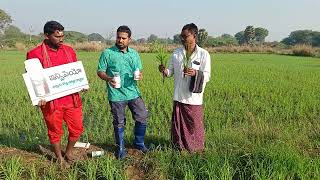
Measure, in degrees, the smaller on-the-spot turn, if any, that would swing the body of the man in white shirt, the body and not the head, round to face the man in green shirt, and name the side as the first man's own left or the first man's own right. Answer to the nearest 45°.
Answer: approximately 45° to the first man's own right

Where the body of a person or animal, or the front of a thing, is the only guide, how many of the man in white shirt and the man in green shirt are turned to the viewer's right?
0

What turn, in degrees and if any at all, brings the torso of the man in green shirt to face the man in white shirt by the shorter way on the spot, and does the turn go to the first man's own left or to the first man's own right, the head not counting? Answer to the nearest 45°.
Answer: approximately 90° to the first man's own left

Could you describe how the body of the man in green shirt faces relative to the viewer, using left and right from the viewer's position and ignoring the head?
facing the viewer

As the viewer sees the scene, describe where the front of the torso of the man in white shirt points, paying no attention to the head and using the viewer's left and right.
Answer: facing the viewer and to the left of the viewer
